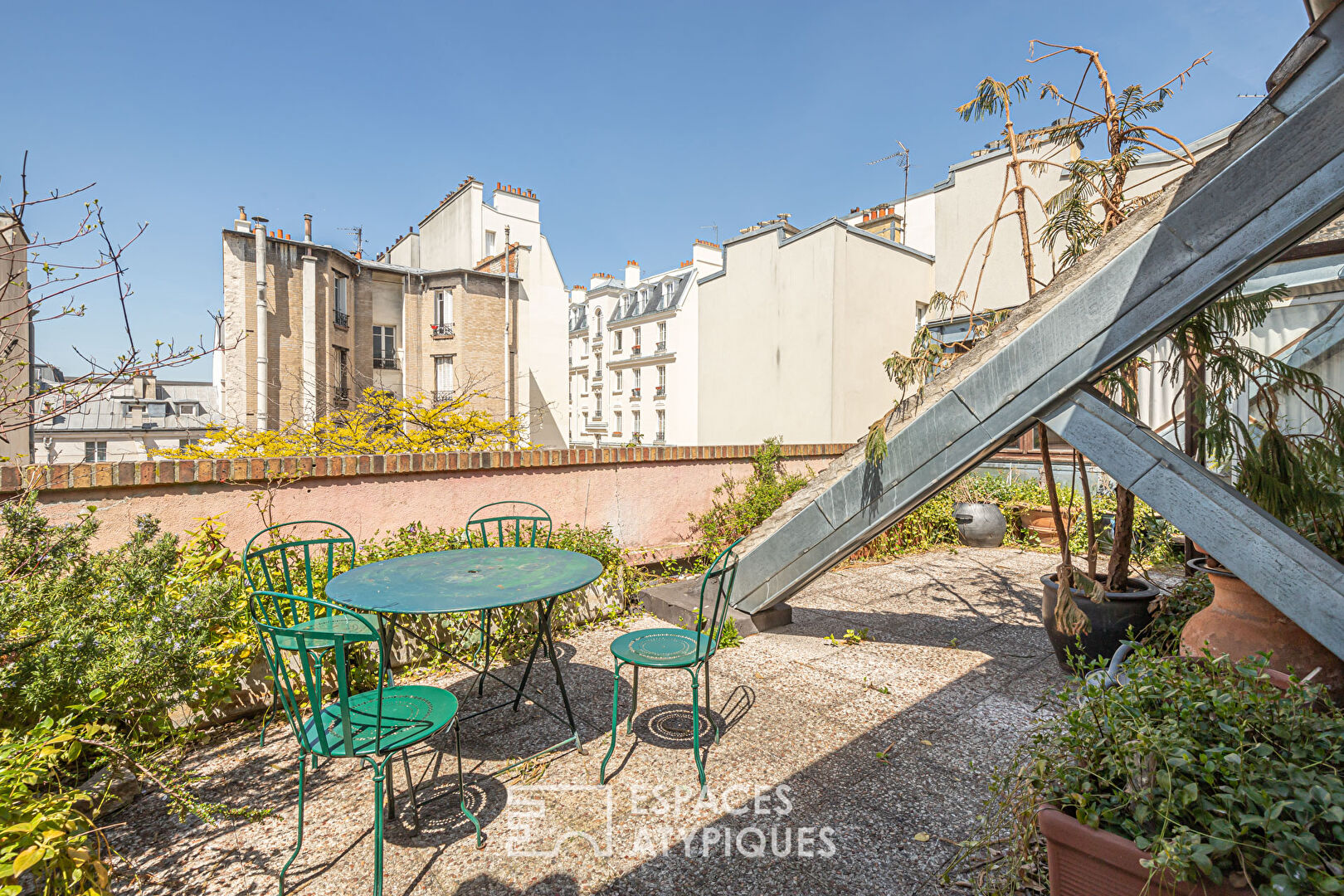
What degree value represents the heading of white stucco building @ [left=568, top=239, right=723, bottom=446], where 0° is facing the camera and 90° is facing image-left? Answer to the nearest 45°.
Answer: approximately 45°

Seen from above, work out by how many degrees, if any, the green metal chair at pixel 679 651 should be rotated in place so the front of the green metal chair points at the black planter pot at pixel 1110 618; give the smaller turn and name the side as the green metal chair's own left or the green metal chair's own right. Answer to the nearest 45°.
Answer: approximately 180°

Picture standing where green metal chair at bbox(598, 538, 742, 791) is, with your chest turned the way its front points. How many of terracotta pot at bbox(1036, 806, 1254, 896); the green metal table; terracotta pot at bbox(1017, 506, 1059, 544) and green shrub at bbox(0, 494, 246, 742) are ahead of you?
2

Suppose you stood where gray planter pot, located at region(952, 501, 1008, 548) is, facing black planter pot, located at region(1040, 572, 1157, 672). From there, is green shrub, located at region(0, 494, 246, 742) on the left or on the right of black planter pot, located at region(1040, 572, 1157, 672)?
right

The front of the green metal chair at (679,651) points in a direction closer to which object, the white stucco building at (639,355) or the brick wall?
the brick wall

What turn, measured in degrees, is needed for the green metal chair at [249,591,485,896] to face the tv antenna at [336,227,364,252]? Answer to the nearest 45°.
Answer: approximately 45° to its left

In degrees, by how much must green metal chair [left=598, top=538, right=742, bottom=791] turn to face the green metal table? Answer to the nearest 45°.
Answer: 0° — it already faces it

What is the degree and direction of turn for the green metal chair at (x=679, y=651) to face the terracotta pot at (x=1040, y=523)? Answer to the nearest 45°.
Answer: approximately 135° to its right

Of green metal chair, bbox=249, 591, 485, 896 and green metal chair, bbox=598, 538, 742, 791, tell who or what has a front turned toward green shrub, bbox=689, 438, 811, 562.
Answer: green metal chair, bbox=249, 591, 485, 896

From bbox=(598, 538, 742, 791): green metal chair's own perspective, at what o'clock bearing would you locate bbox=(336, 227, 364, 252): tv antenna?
The tv antenna is roughly at 2 o'clock from the green metal chair.

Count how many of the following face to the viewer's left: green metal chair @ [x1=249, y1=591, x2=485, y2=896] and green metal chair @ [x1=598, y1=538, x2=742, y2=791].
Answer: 1

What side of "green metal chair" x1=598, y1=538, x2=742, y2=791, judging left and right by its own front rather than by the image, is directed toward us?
left

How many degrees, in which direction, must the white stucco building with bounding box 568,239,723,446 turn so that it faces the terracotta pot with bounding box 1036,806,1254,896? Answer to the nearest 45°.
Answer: approximately 45° to its left

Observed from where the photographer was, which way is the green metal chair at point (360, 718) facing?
facing away from the viewer and to the right of the viewer
